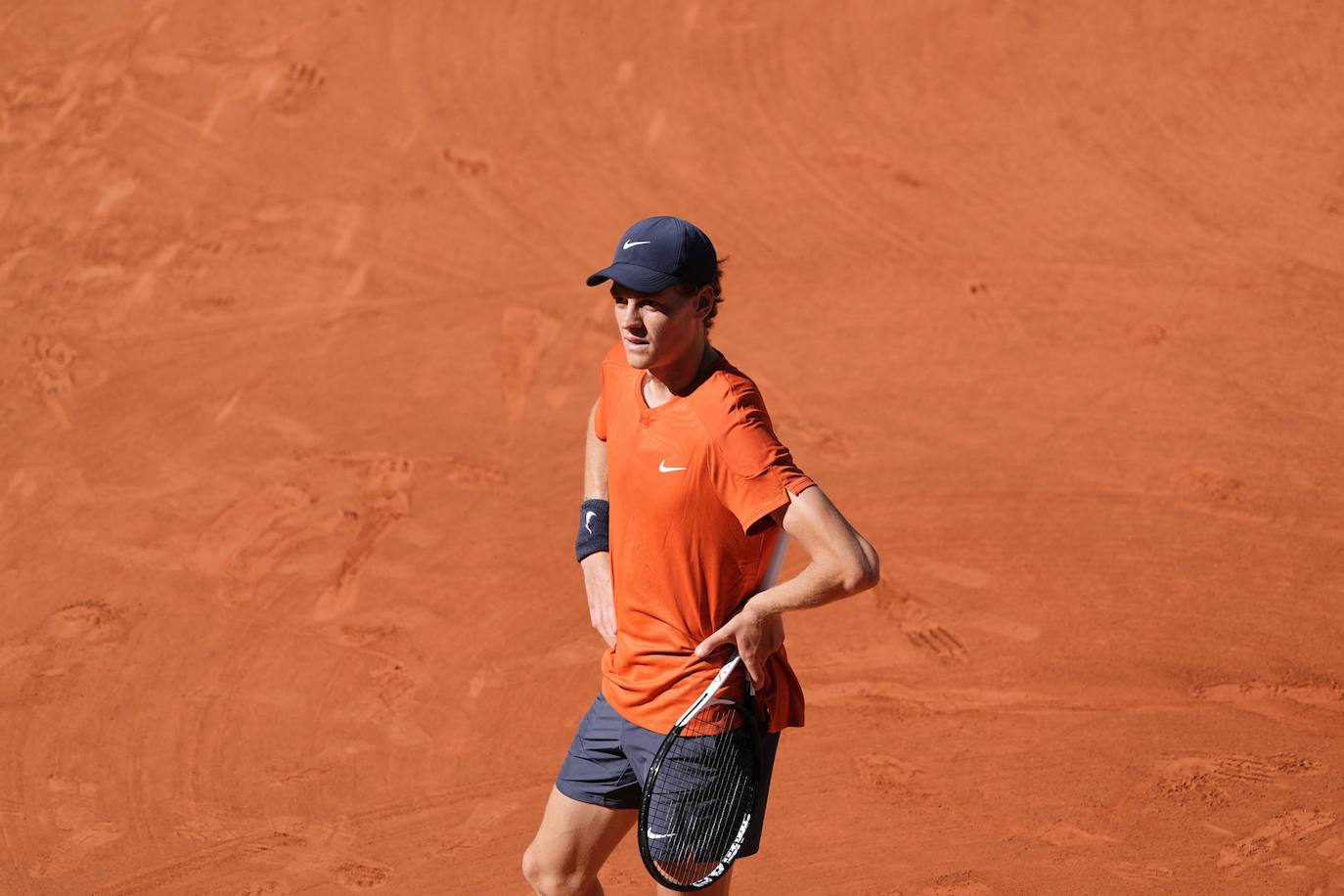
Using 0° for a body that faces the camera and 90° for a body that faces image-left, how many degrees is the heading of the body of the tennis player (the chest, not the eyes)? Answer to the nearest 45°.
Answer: approximately 45°

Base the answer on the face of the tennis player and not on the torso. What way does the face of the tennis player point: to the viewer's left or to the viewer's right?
to the viewer's left
